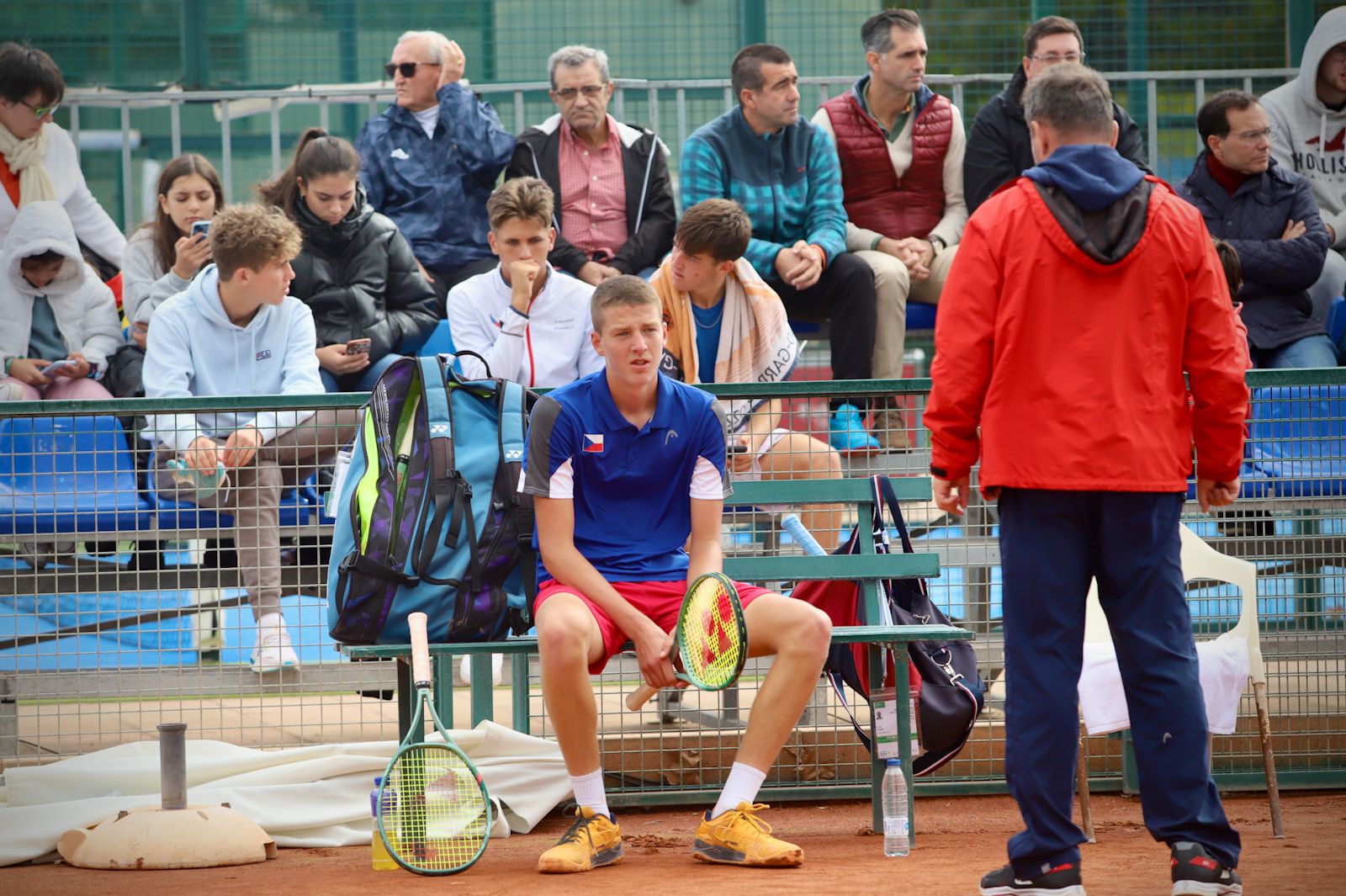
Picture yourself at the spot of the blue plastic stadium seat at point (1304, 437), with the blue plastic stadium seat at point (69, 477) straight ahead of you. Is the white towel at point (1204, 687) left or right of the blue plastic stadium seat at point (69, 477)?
left

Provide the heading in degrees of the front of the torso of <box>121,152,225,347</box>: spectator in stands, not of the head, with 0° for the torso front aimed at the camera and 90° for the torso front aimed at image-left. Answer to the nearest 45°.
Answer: approximately 315°

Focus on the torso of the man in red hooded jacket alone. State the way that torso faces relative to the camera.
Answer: away from the camera

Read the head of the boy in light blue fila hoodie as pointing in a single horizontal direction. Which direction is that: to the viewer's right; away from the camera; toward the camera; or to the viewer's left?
to the viewer's right

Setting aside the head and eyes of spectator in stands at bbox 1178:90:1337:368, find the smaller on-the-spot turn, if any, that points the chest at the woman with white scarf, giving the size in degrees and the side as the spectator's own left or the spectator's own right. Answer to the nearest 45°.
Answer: approximately 135° to the spectator's own right

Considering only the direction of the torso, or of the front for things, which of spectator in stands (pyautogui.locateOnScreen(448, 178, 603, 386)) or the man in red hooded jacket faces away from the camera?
the man in red hooded jacket

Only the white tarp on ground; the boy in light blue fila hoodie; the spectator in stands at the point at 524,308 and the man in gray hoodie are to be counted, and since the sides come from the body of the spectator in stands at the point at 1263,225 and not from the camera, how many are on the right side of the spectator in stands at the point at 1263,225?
3

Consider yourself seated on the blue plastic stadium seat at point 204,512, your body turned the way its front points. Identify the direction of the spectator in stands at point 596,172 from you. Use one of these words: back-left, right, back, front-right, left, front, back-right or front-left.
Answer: back-left

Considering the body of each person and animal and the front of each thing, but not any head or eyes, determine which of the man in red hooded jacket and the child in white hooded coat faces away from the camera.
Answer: the man in red hooded jacket

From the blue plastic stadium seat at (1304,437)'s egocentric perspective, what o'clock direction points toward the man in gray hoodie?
The man in gray hoodie is roughly at 6 o'clock from the blue plastic stadium seat.

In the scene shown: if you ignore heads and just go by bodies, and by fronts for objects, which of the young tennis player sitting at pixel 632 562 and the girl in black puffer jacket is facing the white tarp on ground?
the girl in black puffer jacket
